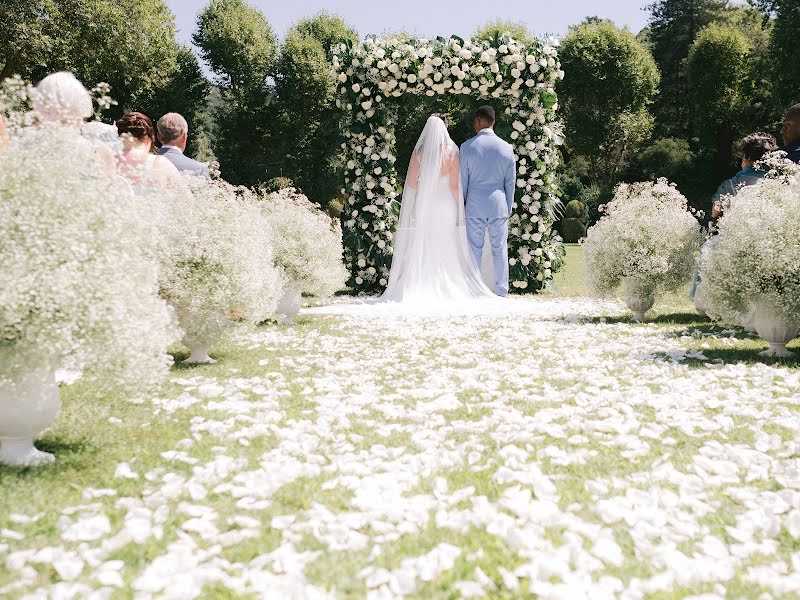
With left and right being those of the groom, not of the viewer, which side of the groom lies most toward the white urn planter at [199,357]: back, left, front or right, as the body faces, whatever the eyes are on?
back

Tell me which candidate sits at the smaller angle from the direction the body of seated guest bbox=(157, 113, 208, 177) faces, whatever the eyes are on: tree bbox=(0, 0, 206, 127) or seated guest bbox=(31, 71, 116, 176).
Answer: the tree

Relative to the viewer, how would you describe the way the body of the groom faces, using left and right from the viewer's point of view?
facing away from the viewer

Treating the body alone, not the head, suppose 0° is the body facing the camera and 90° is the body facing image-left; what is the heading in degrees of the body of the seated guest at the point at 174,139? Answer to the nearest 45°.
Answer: approximately 225°

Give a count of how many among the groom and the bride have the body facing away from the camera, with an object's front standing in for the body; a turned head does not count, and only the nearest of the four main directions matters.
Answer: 2

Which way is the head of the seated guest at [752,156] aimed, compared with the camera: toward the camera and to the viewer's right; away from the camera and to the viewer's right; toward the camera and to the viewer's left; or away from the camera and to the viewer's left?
away from the camera and to the viewer's left

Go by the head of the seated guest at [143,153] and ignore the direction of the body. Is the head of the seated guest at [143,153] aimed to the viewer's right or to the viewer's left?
to the viewer's right

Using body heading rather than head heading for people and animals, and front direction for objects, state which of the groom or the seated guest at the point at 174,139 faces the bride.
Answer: the seated guest

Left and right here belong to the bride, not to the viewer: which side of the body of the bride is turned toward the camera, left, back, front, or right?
back

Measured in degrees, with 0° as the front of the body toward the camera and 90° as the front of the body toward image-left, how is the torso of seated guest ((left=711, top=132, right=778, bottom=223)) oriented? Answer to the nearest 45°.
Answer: approximately 135°
